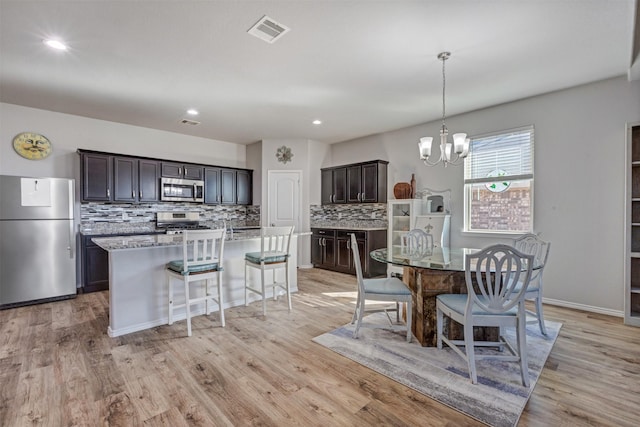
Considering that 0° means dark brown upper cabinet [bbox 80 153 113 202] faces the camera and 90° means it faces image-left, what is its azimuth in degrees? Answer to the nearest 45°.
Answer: approximately 0°

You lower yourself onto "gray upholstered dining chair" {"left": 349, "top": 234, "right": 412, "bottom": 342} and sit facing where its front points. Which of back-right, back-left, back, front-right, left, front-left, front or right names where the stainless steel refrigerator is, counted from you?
back

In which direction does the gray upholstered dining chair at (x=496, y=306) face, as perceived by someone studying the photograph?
facing away from the viewer and to the left of the viewer

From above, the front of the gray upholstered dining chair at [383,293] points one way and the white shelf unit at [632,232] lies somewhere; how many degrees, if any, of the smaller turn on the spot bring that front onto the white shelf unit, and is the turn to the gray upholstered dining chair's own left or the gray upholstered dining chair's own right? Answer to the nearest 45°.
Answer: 0° — it already faces it

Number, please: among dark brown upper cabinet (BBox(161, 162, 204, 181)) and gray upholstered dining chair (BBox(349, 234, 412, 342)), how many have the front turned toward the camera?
1

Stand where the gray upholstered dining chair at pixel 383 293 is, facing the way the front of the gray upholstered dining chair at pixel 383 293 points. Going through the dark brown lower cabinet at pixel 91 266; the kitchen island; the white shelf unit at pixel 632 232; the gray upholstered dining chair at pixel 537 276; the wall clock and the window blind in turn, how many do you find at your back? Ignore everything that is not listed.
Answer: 3

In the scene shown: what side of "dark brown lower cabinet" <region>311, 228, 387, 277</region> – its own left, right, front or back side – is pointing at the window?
left

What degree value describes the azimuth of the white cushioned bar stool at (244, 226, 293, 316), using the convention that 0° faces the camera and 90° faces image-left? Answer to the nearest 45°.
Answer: approximately 135°

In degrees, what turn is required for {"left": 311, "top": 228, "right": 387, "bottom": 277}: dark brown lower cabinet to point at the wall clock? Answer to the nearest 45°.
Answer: approximately 45° to its right

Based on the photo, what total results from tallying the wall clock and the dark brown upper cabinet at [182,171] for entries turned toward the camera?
2
